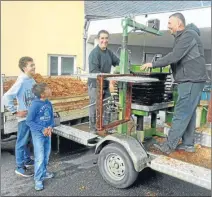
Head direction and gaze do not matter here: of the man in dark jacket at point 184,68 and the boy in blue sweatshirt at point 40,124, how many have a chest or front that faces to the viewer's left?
1

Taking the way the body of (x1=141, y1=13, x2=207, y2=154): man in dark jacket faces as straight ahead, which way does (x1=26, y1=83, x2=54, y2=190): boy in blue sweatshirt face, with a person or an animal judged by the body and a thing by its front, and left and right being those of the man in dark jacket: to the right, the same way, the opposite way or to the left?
the opposite way

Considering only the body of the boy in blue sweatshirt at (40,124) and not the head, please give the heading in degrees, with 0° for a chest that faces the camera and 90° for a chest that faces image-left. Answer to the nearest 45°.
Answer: approximately 315°

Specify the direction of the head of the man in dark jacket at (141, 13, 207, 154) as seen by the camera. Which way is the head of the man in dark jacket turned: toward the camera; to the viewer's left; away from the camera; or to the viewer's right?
to the viewer's left

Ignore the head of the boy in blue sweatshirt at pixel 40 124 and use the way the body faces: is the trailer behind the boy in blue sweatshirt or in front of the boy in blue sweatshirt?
in front

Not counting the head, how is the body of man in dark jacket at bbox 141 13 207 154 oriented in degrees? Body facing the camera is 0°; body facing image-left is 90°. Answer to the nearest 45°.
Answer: approximately 90°

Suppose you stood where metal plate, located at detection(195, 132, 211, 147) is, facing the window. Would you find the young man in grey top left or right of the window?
left

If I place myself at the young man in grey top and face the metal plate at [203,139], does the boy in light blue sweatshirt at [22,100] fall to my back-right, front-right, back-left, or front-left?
back-right

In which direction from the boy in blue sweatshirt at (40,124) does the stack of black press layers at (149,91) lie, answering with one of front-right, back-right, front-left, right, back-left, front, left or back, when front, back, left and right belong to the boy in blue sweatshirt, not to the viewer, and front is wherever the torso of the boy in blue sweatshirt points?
front-left
